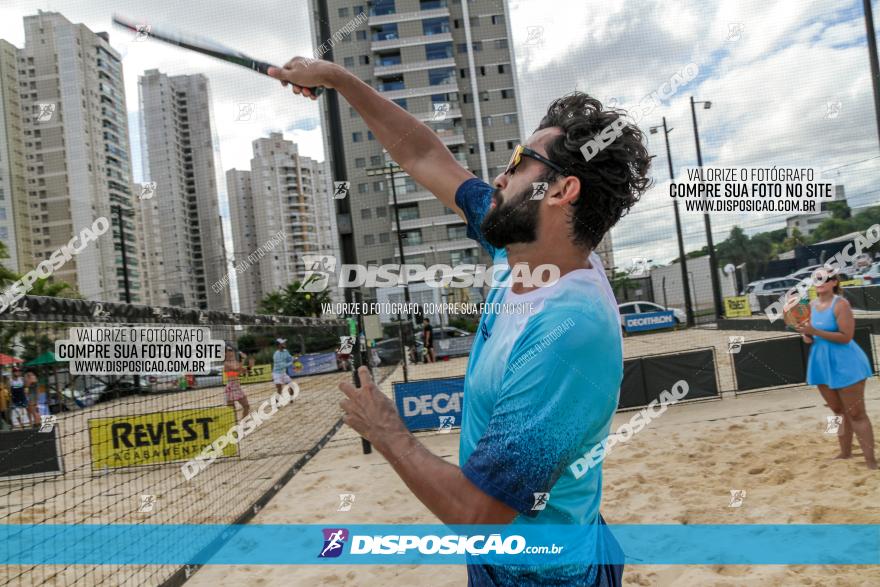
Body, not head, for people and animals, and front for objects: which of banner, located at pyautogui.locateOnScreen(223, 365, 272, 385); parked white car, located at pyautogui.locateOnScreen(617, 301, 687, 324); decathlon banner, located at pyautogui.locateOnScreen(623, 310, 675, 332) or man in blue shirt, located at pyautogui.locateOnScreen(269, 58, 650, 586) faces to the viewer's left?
the man in blue shirt

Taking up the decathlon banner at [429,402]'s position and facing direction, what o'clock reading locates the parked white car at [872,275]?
The parked white car is roughly at 8 o'clock from the decathlon banner.

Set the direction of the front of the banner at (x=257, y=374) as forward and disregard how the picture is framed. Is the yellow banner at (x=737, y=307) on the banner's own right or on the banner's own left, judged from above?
on the banner's own left

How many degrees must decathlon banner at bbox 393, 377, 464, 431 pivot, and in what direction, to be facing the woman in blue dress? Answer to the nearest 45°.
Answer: approximately 45° to its left

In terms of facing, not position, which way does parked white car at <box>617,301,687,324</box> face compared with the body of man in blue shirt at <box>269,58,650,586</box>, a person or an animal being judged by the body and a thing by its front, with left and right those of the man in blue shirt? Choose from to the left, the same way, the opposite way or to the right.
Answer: the opposite way

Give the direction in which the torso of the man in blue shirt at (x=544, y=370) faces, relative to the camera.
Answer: to the viewer's left

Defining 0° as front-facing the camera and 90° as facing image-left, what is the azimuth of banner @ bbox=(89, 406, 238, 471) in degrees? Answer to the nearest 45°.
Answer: approximately 0°

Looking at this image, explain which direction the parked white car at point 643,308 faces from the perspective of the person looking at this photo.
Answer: facing to the right of the viewer

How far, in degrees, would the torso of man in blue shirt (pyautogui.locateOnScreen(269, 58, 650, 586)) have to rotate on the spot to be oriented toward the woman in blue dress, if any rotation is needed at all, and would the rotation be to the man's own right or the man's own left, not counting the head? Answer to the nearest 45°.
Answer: approximately 135° to the man's own right

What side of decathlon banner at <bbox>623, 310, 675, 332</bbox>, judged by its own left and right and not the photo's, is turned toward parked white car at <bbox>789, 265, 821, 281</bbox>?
left

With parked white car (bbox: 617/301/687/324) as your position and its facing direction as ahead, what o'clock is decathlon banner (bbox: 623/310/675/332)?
The decathlon banner is roughly at 3 o'clock from the parked white car.

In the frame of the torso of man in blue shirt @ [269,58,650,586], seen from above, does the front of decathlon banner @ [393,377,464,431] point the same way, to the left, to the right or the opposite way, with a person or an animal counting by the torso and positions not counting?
to the left
